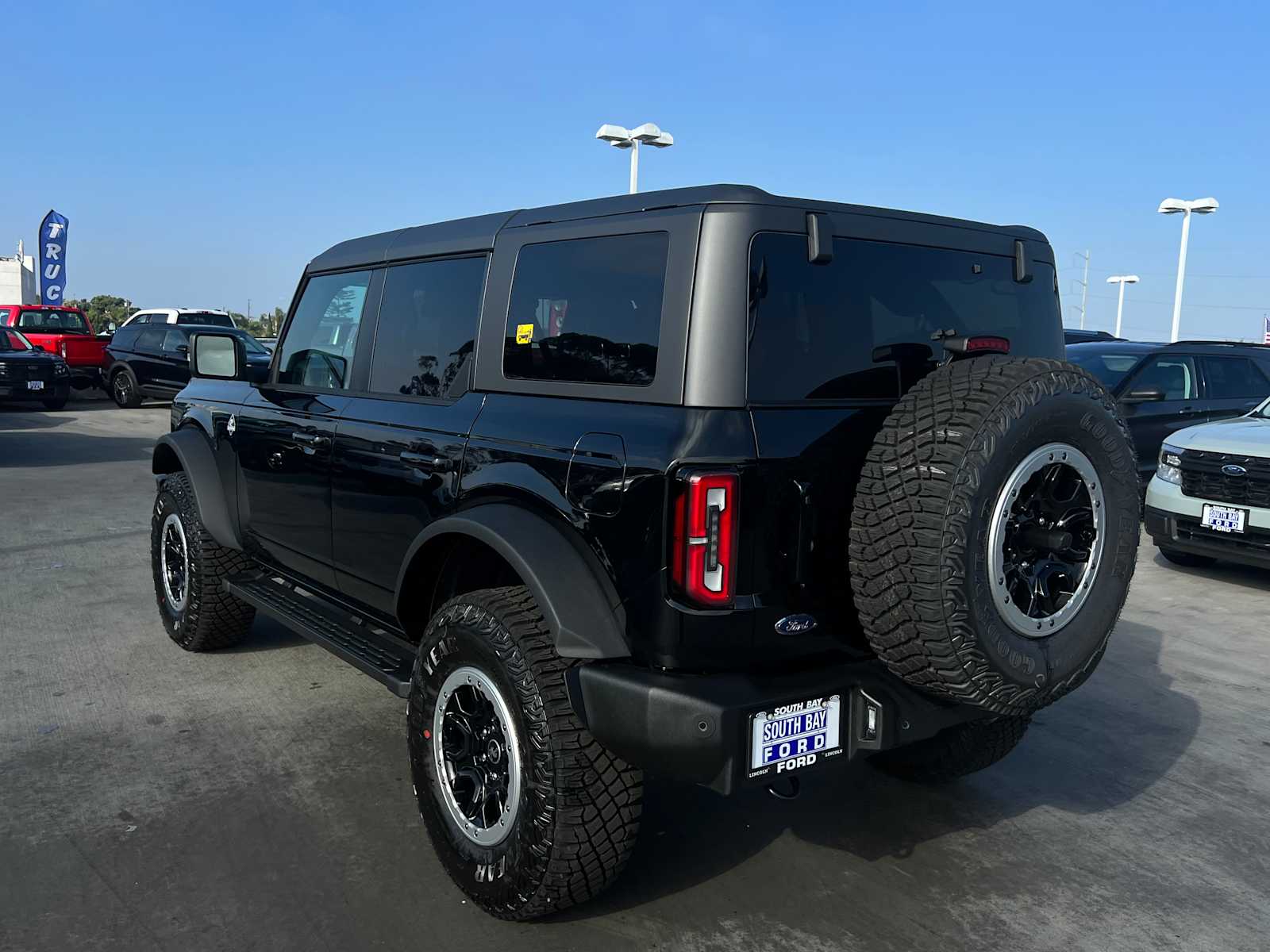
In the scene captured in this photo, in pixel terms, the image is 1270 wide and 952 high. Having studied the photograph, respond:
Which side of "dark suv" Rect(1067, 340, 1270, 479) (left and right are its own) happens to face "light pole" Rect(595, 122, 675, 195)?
right

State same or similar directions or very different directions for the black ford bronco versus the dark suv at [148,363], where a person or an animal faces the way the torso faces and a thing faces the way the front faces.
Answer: very different directions

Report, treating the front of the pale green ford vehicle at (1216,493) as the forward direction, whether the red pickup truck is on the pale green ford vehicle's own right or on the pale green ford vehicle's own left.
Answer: on the pale green ford vehicle's own right

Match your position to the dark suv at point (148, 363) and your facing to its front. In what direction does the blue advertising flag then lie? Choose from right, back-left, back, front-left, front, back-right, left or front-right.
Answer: back-left

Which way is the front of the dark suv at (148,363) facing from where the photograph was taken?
facing the viewer and to the right of the viewer

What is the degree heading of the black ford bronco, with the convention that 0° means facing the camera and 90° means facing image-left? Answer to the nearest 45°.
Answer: approximately 135°

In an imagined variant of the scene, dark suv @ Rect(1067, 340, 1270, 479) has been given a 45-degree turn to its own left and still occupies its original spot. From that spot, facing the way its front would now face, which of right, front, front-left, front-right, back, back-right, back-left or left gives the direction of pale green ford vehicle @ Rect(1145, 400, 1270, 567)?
front

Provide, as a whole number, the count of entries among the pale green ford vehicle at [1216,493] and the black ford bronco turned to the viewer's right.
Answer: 0

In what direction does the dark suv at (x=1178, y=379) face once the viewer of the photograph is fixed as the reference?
facing the viewer and to the left of the viewer

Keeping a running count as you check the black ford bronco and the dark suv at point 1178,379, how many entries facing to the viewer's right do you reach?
0

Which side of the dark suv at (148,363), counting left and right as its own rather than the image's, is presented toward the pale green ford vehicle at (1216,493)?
front

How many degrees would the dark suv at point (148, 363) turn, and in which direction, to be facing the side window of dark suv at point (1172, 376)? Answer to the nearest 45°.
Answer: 0° — it already faces it
